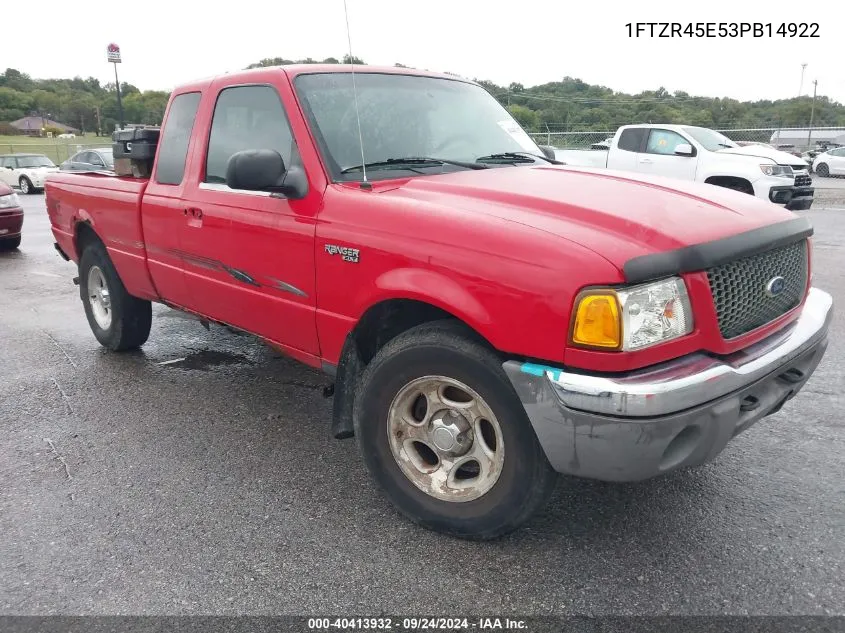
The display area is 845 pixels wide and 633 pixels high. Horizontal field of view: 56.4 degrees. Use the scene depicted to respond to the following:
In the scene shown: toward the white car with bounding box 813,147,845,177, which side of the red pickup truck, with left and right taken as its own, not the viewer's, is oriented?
left

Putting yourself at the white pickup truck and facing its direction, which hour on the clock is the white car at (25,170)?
The white car is roughly at 5 o'clock from the white pickup truck.

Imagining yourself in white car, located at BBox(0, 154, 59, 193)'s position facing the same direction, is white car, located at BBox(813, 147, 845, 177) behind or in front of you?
in front

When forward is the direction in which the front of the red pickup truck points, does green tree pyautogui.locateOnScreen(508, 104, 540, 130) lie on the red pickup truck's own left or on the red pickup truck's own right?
on the red pickup truck's own left

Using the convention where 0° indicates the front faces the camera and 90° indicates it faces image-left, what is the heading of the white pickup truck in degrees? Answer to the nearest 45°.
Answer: approximately 315°

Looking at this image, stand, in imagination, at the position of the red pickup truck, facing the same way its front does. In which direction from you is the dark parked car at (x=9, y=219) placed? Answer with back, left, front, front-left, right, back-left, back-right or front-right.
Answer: back

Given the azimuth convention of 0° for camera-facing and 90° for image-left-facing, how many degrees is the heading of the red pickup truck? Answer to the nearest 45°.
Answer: approximately 315°
